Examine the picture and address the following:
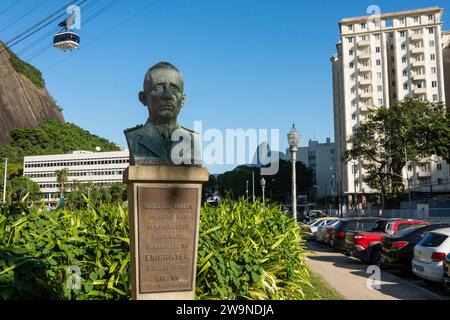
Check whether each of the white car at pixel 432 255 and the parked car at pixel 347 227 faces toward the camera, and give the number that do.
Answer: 0

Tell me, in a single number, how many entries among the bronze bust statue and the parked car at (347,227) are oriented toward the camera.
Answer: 1

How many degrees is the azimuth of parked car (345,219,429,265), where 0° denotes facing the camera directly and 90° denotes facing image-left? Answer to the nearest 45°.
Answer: approximately 225°

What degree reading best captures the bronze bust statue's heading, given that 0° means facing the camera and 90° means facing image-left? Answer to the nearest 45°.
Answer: approximately 0°

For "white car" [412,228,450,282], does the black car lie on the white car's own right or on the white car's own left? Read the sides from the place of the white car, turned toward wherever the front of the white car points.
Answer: on the white car's own left

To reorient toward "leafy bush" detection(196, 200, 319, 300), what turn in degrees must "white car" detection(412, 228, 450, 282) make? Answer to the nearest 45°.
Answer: approximately 180°
